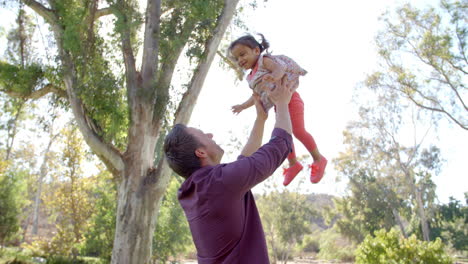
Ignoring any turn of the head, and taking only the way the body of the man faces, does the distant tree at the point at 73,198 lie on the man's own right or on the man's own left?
on the man's own left

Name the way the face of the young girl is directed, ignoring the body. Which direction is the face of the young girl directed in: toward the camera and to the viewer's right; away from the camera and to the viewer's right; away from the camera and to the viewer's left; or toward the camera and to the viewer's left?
toward the camera and to the viewer's left

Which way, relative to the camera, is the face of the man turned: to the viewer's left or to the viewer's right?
to the viewer's right

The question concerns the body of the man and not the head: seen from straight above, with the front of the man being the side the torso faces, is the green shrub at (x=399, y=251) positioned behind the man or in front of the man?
in front

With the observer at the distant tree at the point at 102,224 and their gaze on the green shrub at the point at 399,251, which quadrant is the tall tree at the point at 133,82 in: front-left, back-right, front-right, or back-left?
front-right

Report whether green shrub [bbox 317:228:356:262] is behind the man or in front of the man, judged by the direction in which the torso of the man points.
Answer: in front

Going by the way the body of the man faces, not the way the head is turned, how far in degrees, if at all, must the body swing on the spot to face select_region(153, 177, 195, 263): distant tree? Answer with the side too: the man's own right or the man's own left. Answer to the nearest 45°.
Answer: approximately 45° to the man's own left

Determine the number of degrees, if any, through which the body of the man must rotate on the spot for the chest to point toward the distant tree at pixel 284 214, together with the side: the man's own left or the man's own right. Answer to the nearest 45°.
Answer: approximately 45° to the man's own left

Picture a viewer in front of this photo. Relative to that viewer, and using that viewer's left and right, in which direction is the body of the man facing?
facing away from the viewer and to the right of the viewer

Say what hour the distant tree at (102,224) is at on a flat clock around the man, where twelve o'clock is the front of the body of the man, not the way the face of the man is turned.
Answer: The distant tree is roughly at 10 o'clock from the man.

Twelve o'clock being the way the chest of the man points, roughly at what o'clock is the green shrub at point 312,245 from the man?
The green shrub is roughly at 11 o'clock from the man.
